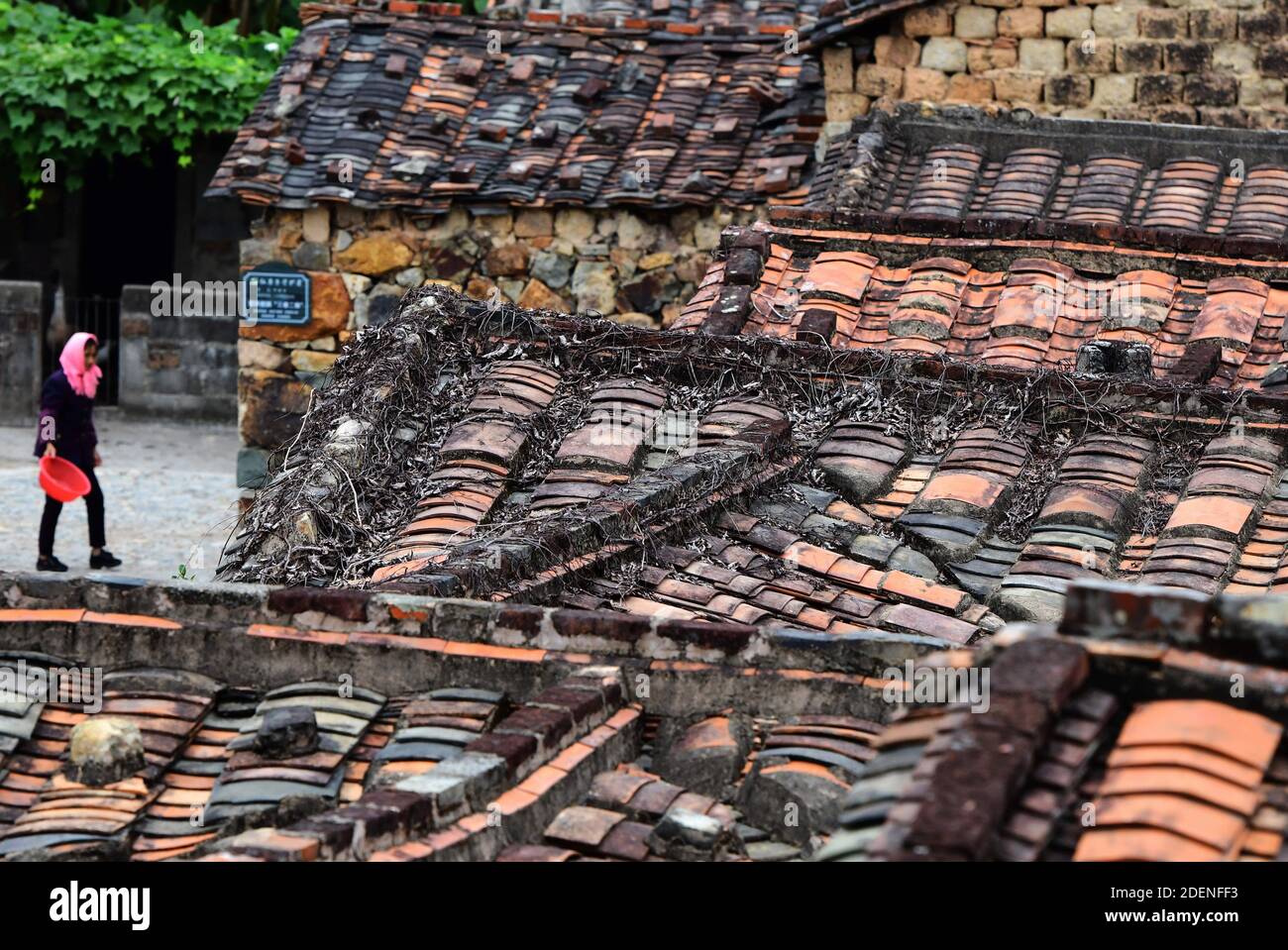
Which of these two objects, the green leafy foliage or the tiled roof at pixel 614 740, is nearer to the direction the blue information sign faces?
the tiled roof

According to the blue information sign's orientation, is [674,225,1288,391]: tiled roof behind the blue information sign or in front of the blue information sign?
in front

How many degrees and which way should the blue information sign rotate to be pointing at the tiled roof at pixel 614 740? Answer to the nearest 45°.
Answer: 0° — it already faces it

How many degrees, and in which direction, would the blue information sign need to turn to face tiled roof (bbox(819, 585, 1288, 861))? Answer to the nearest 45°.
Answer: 0° — it already faces it

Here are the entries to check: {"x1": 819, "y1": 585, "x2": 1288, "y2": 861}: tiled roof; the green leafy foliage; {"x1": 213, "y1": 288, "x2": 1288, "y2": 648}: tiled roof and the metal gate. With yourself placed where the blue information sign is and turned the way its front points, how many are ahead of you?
2

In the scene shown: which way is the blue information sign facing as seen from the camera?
toward the camera

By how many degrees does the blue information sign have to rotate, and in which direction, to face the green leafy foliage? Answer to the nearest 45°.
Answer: approximately 180°

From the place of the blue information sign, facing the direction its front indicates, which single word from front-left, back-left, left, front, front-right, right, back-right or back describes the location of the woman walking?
front-right

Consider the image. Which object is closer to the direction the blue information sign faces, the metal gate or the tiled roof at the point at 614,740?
the tiled roof

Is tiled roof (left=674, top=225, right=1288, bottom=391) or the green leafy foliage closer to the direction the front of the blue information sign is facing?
the tiled roof

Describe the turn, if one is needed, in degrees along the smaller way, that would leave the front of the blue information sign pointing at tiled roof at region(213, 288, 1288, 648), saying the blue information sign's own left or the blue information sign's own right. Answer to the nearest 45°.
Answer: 0° — it already faces it

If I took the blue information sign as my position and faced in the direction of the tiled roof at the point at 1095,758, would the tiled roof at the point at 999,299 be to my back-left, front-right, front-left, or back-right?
front-left
